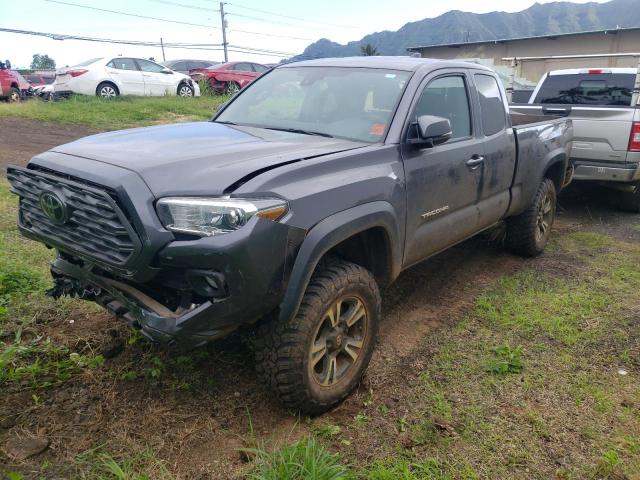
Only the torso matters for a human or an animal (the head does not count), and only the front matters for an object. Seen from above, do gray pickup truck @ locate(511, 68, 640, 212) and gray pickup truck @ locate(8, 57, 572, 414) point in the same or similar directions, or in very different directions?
very different directions

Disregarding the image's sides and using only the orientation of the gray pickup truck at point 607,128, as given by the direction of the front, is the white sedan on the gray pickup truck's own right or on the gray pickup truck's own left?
on the gray pickup truck's own left

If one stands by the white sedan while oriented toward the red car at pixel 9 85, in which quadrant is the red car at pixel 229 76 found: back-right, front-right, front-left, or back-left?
back-right

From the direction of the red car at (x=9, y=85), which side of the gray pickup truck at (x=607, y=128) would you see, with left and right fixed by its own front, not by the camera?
left

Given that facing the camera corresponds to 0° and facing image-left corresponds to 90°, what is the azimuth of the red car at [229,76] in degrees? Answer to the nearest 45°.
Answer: approximately 45°

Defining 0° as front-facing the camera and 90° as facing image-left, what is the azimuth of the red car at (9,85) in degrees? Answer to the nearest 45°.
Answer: approximately 270°

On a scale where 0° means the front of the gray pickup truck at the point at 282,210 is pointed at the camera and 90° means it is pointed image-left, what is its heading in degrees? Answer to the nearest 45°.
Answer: approximately 45°

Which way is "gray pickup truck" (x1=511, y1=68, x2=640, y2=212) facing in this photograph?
away from the camera
